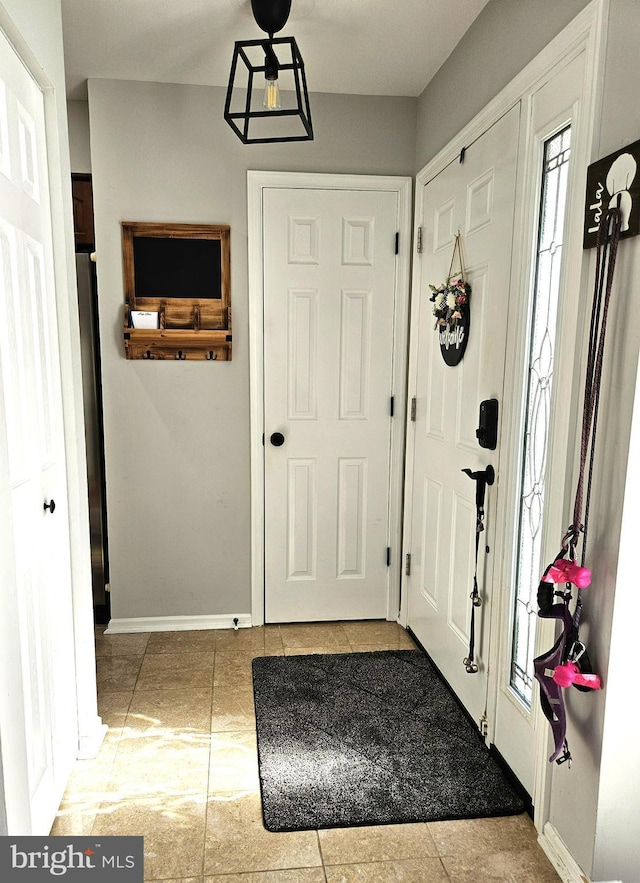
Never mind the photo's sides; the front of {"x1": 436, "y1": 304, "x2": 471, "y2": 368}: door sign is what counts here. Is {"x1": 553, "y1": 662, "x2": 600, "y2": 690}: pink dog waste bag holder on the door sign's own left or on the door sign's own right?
on the door sign's own left

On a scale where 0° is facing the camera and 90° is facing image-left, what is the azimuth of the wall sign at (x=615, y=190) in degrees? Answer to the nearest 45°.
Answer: approximately 45°

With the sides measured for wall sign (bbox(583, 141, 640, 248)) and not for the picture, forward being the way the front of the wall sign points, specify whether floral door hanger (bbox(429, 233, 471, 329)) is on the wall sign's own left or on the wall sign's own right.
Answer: on the wall sign's own right

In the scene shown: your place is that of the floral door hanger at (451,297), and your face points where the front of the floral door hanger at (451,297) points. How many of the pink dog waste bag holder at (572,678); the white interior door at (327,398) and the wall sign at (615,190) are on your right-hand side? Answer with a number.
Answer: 1

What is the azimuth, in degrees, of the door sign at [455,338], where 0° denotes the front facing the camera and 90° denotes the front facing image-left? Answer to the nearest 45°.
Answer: approximately 45°

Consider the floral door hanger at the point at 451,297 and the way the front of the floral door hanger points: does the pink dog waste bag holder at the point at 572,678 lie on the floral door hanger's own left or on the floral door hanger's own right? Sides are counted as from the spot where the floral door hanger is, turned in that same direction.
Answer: on the floral door hanger's own left

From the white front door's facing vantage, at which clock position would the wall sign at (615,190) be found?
The wall sign is roughly at 10 o'clock from the white front door.

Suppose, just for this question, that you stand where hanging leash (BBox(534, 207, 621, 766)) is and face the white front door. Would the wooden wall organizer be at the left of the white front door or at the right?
left

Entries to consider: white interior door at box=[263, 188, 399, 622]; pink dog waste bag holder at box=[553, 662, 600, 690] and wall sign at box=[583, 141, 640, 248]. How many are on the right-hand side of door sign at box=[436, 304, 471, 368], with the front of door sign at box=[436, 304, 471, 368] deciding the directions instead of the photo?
1
